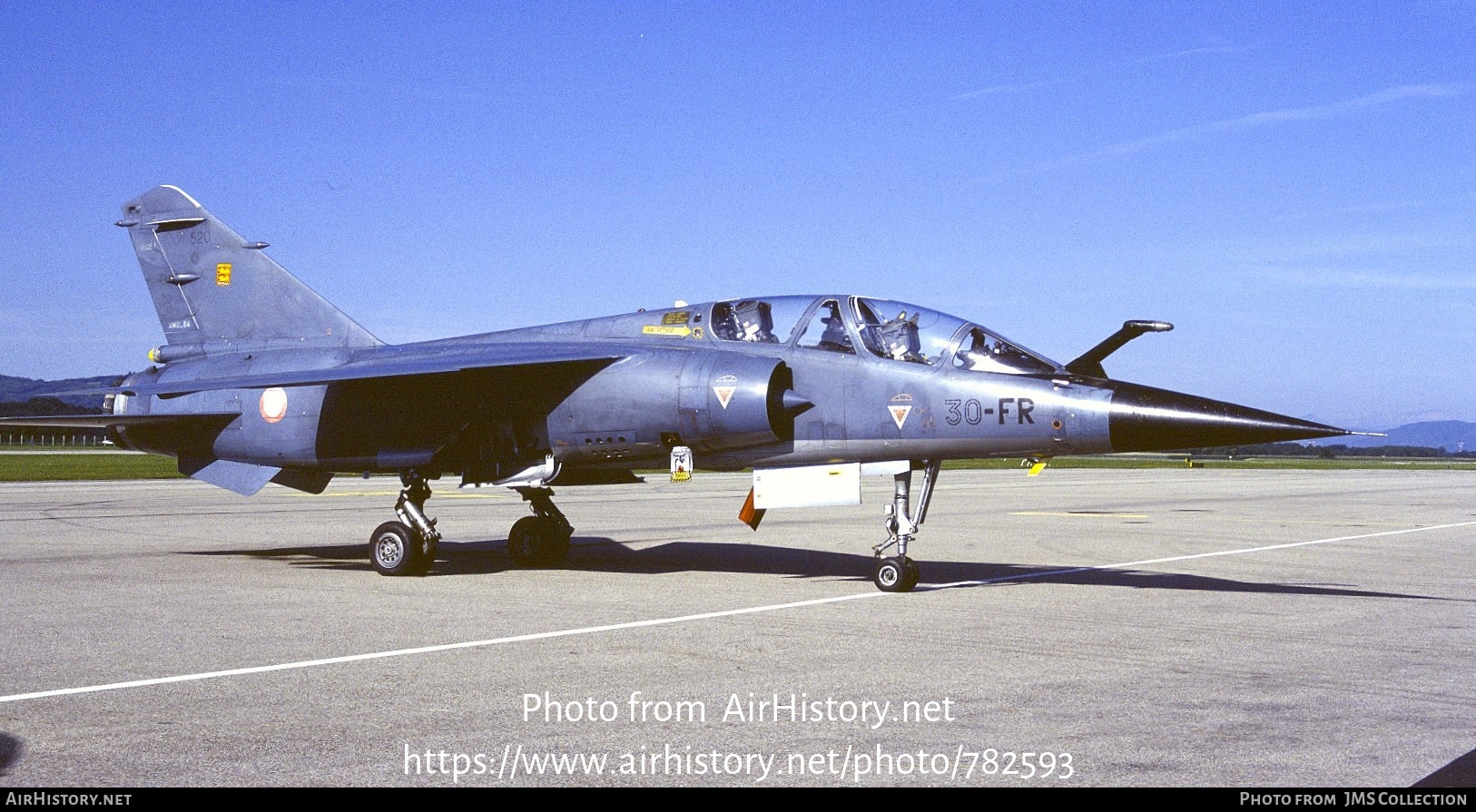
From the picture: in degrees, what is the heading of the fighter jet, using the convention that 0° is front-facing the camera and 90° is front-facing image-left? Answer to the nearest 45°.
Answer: approximately 315°
